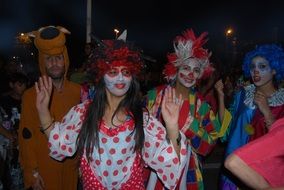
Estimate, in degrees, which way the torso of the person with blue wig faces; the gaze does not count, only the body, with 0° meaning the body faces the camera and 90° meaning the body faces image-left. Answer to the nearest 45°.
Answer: approximately 45°

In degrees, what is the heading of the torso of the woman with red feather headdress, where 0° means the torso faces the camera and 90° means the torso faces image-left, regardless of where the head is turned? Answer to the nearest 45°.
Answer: approximately 0°

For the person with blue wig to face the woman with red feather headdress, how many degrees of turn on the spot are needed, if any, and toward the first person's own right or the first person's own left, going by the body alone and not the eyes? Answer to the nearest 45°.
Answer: approximately 45° to the first person's own right

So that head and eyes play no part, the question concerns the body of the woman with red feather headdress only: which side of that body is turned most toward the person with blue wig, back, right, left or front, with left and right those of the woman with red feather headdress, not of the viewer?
left

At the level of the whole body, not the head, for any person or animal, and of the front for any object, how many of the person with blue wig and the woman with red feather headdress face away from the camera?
0

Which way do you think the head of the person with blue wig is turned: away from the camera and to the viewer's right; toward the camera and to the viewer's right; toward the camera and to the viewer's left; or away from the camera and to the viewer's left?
toward the camera and to the viewer's left

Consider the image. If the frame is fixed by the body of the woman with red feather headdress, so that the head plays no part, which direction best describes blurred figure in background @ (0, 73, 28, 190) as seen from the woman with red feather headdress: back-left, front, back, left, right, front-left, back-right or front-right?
right
